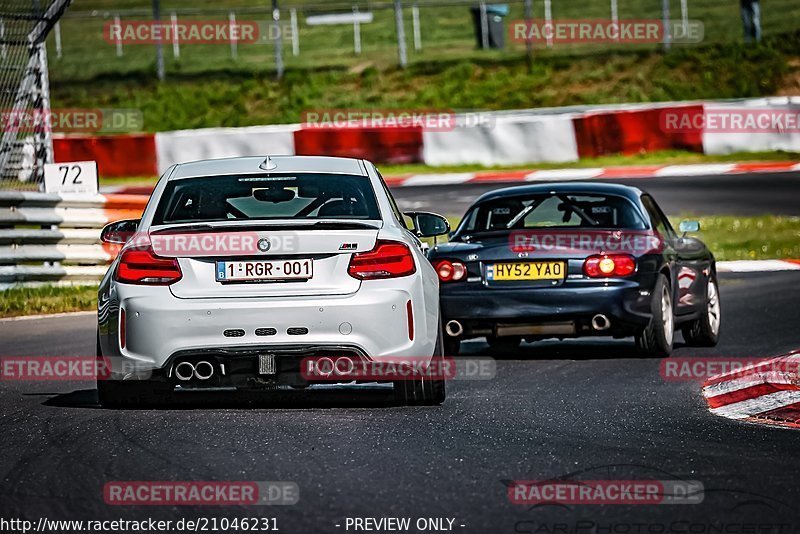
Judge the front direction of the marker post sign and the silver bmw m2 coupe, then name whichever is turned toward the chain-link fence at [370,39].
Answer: the silver bmw m2 coupe

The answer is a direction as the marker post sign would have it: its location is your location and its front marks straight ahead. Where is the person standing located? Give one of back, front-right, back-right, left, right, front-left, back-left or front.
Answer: back-left

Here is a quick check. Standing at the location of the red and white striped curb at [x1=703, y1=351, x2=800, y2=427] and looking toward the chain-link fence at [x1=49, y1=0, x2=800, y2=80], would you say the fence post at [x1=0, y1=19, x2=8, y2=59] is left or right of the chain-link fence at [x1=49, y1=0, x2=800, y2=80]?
left

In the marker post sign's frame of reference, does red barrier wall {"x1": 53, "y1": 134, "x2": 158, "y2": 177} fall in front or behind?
behind

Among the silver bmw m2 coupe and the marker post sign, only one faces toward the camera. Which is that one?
the marker post sign

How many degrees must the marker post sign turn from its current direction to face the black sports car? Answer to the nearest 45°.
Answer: approximately 45° to its left

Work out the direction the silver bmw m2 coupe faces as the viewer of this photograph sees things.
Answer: facing away from the viewer

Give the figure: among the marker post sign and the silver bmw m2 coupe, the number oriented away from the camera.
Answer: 1

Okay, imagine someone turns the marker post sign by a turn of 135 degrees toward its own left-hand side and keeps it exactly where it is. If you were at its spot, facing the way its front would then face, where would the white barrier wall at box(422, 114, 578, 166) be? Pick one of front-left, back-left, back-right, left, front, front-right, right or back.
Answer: front

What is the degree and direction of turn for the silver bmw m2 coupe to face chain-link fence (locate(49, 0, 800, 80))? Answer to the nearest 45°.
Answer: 0° — it already faces it

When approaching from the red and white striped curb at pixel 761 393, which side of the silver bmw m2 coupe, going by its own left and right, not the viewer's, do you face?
right

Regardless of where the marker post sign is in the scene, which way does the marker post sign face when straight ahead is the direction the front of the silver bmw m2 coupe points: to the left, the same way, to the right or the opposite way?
the opposite way

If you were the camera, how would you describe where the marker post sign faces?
facing the viewer

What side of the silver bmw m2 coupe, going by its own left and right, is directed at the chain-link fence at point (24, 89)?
front
